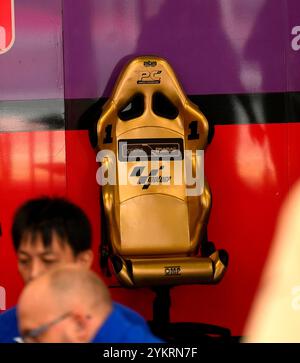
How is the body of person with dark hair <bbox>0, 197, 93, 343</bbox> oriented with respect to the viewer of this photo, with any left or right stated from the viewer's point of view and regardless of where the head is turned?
facing the viewer and to the left of the viewer

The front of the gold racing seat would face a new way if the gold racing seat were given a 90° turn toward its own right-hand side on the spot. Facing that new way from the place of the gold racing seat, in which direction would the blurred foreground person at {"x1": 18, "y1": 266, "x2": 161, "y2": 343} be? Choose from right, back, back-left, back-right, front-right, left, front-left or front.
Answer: left

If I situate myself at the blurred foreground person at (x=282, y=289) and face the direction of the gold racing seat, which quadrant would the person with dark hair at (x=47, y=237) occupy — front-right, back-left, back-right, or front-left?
front-left

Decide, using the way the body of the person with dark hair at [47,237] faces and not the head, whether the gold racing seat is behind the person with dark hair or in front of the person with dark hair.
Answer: behind

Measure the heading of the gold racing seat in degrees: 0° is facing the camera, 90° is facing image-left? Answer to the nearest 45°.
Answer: approximately 0°

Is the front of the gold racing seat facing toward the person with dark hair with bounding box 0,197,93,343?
yes

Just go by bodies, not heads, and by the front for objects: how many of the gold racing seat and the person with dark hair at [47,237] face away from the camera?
0
